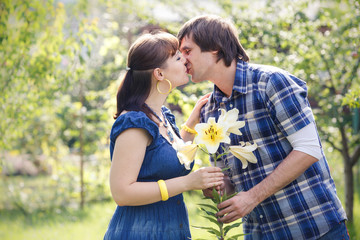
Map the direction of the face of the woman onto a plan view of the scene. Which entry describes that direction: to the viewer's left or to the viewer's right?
to the viewer's right

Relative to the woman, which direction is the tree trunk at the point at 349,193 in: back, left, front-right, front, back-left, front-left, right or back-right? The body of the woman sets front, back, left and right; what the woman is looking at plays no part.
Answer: front-left

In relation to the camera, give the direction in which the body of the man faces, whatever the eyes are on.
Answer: to the viewer's left

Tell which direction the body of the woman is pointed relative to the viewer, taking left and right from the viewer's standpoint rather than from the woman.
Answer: facing to the right of the viewer
